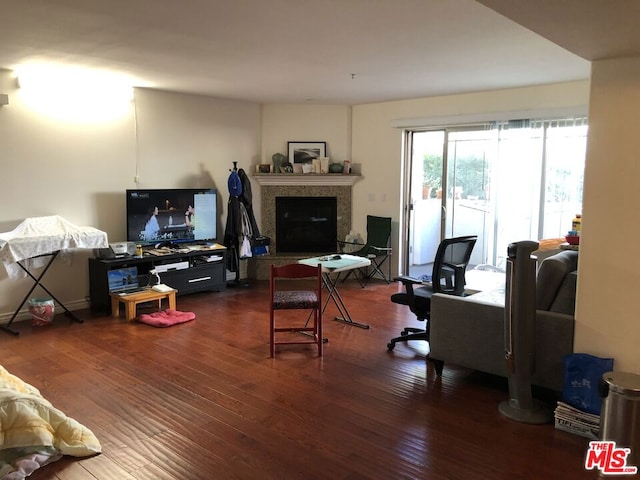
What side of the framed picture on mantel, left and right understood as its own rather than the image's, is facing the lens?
front

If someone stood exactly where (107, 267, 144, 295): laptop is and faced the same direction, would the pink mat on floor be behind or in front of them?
in front

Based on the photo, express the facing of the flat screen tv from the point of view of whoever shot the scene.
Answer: facing the viewer

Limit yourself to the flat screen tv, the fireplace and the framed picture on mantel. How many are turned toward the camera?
3

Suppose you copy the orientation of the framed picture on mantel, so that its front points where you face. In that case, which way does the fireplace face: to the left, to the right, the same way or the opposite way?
the same way

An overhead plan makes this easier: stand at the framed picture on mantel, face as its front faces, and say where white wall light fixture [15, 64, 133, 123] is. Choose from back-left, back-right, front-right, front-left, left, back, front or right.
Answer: front-right

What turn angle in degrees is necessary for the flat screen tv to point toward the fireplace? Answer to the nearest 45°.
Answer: approximately 135° to its left

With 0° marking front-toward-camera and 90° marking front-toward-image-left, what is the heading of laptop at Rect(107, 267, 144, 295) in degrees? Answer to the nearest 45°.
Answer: approximately 315°

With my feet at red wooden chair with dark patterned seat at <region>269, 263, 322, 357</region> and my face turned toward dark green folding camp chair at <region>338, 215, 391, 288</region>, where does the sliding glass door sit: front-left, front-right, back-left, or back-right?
front-right

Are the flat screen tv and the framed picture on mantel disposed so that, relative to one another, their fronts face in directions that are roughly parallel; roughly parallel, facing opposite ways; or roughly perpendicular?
roughly parallel

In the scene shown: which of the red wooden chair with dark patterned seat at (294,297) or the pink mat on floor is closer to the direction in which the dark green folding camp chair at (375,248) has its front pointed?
the pink mat on floor

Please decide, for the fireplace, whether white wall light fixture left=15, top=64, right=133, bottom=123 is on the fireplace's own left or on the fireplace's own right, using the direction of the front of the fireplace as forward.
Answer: on the fireplace's own right

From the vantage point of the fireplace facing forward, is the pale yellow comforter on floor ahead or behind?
ahead
